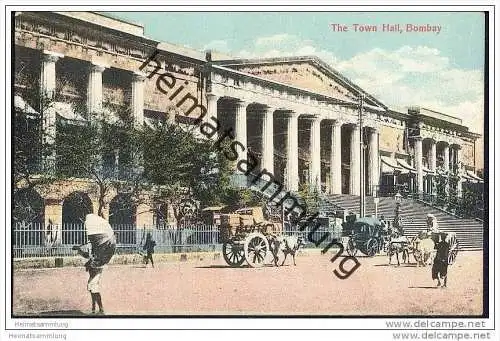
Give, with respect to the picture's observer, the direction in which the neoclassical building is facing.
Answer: facing the viewer and to the right of the viewer
